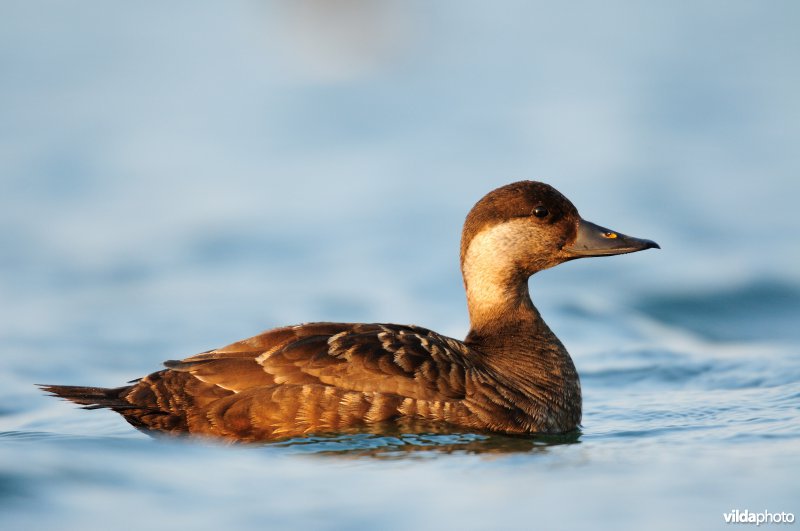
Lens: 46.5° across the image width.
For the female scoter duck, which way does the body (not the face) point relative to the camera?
to the viewer's right
